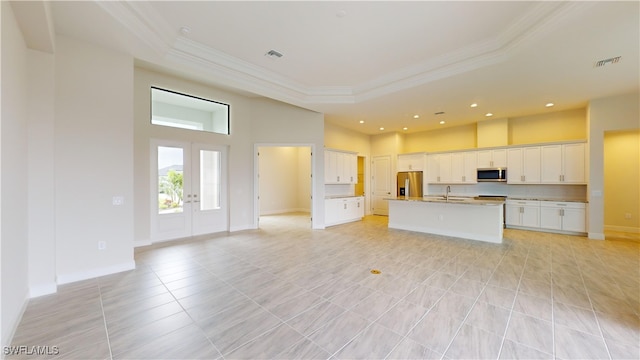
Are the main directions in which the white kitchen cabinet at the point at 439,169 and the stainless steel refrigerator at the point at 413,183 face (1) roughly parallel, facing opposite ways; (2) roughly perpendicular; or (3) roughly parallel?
roughly parallel

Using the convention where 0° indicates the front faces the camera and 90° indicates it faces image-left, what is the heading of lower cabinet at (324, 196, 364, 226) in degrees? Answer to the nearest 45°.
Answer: approximately 315°

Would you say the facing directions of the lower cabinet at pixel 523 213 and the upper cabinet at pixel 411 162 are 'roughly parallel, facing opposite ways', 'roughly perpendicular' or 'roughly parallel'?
roughly parallel

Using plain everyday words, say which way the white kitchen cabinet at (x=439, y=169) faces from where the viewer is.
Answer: facing the viewer

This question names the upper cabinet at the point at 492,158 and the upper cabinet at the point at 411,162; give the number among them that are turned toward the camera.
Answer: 2

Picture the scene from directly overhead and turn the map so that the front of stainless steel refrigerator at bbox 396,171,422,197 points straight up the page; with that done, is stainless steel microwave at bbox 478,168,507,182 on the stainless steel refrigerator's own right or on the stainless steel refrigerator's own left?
on the stainless steel refrigerator's own left

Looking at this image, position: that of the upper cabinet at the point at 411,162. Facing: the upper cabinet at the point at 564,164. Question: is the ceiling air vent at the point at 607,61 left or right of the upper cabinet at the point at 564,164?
right

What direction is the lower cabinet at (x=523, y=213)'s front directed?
toward the camera

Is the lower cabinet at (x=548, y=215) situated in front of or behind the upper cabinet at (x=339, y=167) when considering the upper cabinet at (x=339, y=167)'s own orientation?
in front

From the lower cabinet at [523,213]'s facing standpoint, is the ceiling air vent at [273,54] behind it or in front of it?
in front

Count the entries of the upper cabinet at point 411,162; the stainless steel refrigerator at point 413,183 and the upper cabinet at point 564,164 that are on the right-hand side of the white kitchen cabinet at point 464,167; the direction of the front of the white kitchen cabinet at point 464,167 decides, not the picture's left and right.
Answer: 2

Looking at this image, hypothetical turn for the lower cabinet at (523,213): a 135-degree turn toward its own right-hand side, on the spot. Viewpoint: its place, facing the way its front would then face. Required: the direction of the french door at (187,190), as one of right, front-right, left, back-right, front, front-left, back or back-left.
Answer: left

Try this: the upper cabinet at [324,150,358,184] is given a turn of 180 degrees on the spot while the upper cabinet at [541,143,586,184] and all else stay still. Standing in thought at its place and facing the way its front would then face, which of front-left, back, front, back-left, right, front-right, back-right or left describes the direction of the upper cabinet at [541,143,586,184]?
back-right

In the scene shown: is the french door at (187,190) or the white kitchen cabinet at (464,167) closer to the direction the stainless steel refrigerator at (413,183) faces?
the french door
